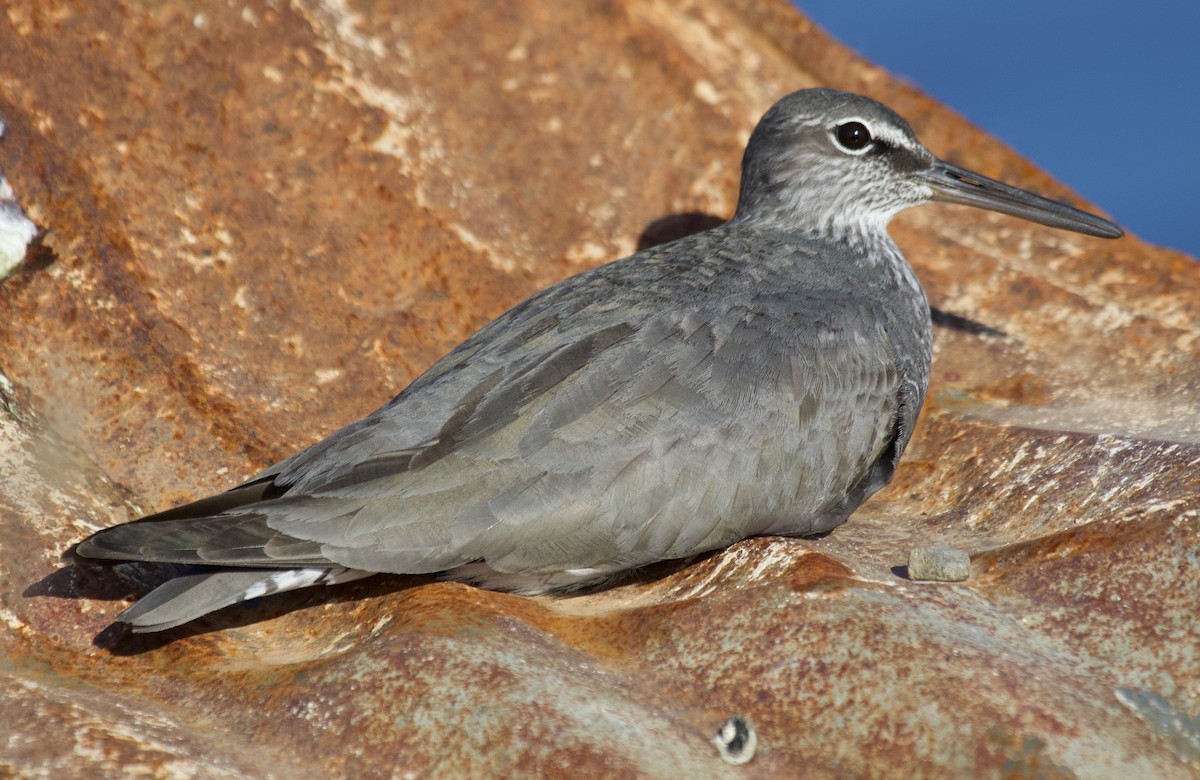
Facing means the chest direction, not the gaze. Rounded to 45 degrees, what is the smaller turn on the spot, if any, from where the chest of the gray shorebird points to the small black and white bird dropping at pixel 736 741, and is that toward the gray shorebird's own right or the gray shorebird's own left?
approximately 90° to the gray shorebird's own right

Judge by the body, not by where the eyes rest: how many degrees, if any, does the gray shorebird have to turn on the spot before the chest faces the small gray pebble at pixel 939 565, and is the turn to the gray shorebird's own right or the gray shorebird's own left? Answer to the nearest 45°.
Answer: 0° — it already faces it

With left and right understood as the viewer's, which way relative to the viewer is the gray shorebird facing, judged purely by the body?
facing to the right of the viewer
